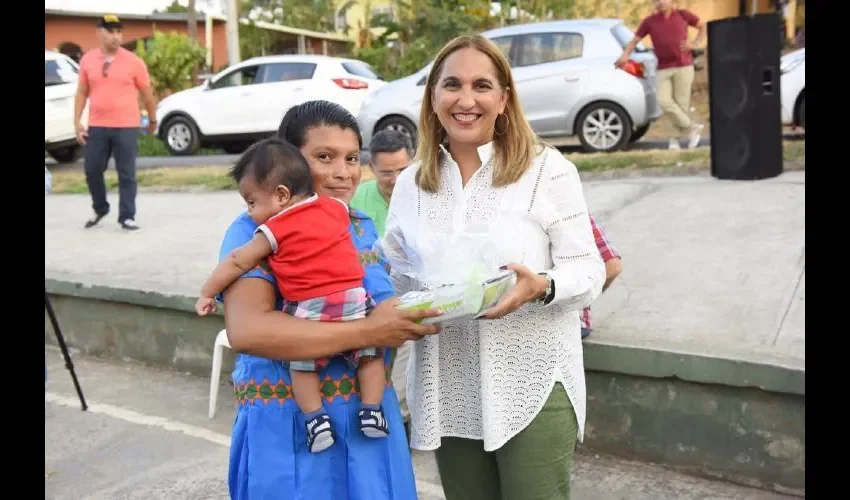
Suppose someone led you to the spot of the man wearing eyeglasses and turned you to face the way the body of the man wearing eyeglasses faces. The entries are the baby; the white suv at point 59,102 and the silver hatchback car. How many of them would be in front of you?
1

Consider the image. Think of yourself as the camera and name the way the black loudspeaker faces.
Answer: facing the viewer and to the left of the viewer

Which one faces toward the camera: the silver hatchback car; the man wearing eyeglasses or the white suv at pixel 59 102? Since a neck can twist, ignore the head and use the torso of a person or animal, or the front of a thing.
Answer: the man wearing eyeglasses

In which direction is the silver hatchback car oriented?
to the viewer's left

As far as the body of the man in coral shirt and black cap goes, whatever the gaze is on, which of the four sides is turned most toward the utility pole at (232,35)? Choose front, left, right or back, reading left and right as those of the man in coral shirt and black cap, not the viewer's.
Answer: back

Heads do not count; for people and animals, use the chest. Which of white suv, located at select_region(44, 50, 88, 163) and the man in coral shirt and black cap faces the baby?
the man in coral shirt and black cap

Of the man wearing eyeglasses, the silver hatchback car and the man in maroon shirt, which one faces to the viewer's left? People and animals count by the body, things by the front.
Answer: the silver hatchback car

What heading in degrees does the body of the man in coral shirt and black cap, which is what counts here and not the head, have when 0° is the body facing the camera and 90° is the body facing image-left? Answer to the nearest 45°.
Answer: approximately 0°

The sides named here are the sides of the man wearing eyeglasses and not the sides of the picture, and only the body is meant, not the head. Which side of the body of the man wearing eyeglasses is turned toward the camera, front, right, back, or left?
front

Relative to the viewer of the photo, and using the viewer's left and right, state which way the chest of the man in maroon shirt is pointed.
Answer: facing the viewer
